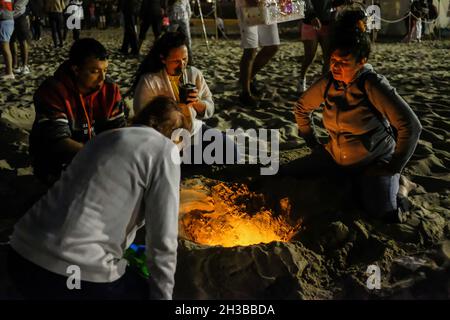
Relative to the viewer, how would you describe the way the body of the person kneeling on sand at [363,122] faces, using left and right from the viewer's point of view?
facing the viewer and to the left of the viewer

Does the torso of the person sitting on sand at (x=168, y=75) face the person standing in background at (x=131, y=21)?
no

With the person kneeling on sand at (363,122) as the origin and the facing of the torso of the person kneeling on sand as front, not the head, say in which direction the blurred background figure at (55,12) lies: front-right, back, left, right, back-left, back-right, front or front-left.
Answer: right

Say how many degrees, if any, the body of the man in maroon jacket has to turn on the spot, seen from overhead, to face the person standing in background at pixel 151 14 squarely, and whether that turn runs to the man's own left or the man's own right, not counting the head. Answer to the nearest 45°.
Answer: approximately 135° to the man's own left

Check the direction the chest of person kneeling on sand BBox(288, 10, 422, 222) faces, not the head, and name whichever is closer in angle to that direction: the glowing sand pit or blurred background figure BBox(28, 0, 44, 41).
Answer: the glowing sand pit

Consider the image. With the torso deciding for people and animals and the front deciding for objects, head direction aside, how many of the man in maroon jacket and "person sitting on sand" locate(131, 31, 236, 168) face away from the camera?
0

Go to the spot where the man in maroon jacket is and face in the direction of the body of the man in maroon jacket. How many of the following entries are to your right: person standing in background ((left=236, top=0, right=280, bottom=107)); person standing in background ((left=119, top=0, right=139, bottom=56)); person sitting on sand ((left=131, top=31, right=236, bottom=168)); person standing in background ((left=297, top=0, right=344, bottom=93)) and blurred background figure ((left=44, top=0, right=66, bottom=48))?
0

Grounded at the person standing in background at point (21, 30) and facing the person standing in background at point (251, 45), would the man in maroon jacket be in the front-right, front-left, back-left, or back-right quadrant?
front-right

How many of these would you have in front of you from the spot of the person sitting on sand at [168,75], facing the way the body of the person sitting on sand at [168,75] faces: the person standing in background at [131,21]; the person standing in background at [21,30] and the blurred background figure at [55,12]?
0

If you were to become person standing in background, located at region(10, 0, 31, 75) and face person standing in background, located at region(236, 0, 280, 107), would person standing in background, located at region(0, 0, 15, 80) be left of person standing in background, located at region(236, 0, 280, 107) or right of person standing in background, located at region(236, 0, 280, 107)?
right

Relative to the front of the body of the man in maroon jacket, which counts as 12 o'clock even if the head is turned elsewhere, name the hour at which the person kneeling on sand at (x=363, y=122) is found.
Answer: The person kneeling on sand is roughly at 11 o'clock from the man in maroon jacket.

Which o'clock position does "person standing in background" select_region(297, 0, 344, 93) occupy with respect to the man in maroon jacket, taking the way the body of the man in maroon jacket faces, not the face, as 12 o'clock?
The person standing in background is roughly at 9 o'clock from the man in maroon jacket.

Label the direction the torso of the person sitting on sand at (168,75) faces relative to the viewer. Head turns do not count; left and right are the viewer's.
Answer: facing the viewer and to the right of the viewer

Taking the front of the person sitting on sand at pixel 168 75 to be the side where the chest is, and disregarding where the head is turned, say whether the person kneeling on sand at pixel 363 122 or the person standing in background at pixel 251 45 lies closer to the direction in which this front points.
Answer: the person kneeling on sand

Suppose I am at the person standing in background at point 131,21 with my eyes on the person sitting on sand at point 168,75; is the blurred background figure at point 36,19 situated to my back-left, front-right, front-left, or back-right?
back-right

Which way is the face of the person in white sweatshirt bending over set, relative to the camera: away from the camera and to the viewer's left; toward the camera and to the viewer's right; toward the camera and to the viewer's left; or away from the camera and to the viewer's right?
away from the camera and to the viewer's right
